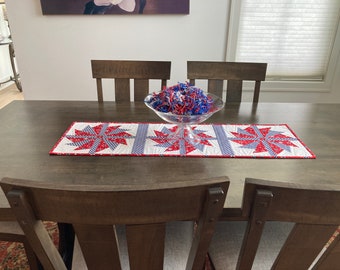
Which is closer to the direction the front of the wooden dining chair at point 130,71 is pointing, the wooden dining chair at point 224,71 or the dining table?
the dining table

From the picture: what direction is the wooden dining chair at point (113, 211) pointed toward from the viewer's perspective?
away from the camera

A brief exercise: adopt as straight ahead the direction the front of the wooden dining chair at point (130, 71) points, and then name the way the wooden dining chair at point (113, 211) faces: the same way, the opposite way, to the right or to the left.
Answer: the opposite way

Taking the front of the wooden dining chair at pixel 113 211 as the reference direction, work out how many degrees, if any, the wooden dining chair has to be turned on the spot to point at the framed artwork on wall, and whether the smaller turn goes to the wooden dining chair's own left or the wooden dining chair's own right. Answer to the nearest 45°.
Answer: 0° — it already faces it

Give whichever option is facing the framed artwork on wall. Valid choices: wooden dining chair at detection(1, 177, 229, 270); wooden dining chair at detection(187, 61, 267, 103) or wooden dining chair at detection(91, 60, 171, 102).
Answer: wooden dining chair at detection(1, 177, 229, 270)

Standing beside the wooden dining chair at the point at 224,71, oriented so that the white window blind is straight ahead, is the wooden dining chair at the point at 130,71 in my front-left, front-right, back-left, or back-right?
back-left

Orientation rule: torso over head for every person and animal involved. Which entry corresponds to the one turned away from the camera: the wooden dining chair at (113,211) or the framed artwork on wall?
the wooden dining chair

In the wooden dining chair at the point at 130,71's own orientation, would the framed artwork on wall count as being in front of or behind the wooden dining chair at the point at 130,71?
behind

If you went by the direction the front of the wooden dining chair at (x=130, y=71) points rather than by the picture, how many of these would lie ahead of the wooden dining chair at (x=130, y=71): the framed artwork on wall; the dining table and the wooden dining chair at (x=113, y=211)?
2

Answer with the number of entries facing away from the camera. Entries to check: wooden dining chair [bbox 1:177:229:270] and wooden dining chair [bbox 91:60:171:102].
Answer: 1

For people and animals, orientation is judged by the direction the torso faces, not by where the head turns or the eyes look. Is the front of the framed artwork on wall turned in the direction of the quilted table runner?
yes
